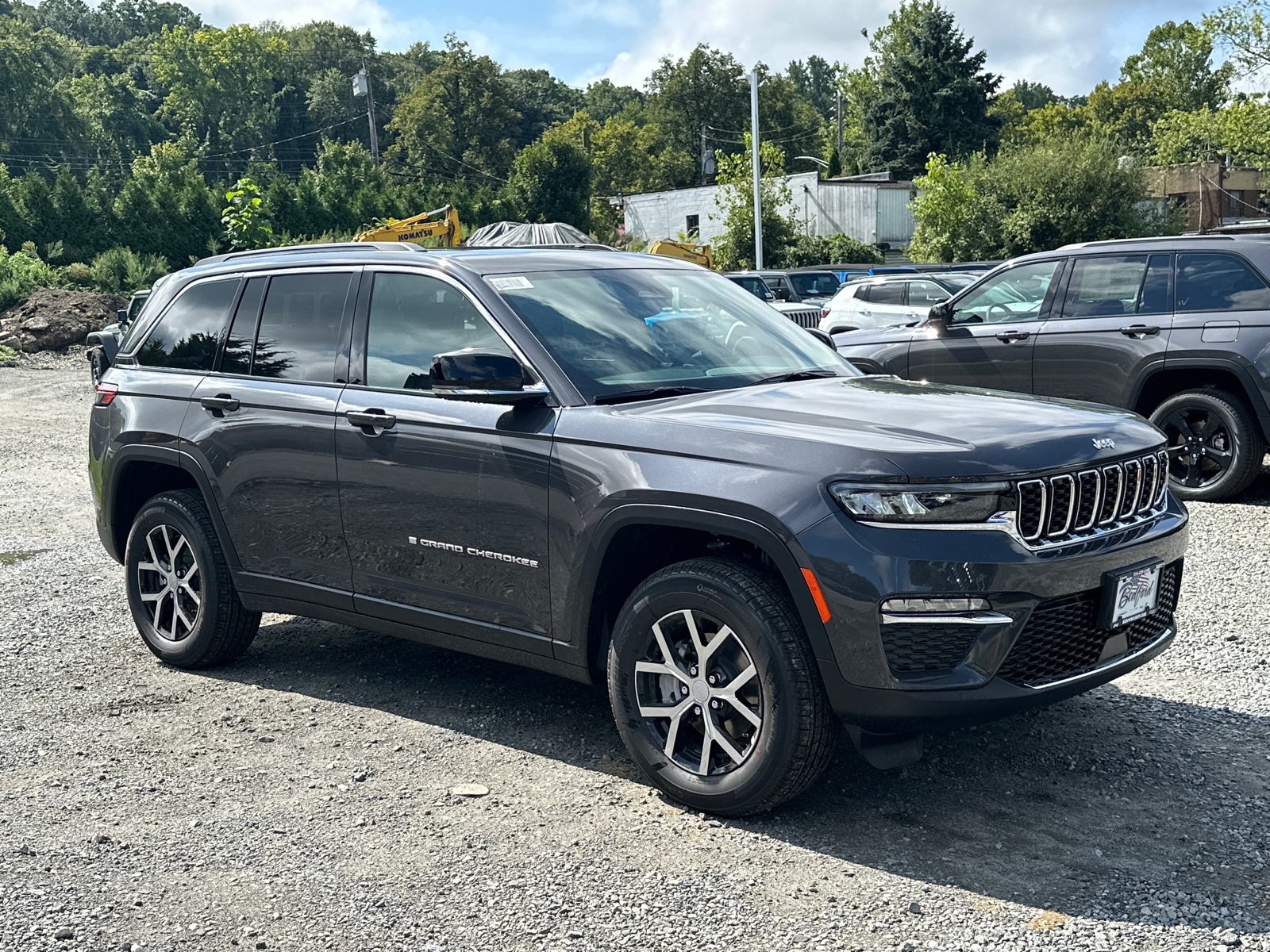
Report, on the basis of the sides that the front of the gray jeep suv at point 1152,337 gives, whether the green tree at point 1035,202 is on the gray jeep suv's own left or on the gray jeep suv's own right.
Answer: on the gray jeep suv's own right

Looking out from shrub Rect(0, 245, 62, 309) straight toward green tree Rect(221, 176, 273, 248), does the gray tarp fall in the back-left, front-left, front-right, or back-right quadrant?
front-right

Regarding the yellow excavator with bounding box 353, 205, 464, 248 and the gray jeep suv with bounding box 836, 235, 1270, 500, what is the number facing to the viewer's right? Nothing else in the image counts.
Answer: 1

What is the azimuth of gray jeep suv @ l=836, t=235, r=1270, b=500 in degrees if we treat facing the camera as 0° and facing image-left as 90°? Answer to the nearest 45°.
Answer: approximately 90°

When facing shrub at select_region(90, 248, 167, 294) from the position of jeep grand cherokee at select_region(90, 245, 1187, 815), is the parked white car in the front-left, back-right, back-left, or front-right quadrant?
front-right

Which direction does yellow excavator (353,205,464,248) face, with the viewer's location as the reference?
facing to the right of the viewer

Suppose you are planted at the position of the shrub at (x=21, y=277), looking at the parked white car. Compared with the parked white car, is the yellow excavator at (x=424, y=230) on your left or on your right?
left

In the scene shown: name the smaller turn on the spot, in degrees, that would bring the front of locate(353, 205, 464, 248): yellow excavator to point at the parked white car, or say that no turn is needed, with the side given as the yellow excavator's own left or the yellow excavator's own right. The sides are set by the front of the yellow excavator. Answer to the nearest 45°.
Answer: approximately 90° to the yellow excavator's own right
